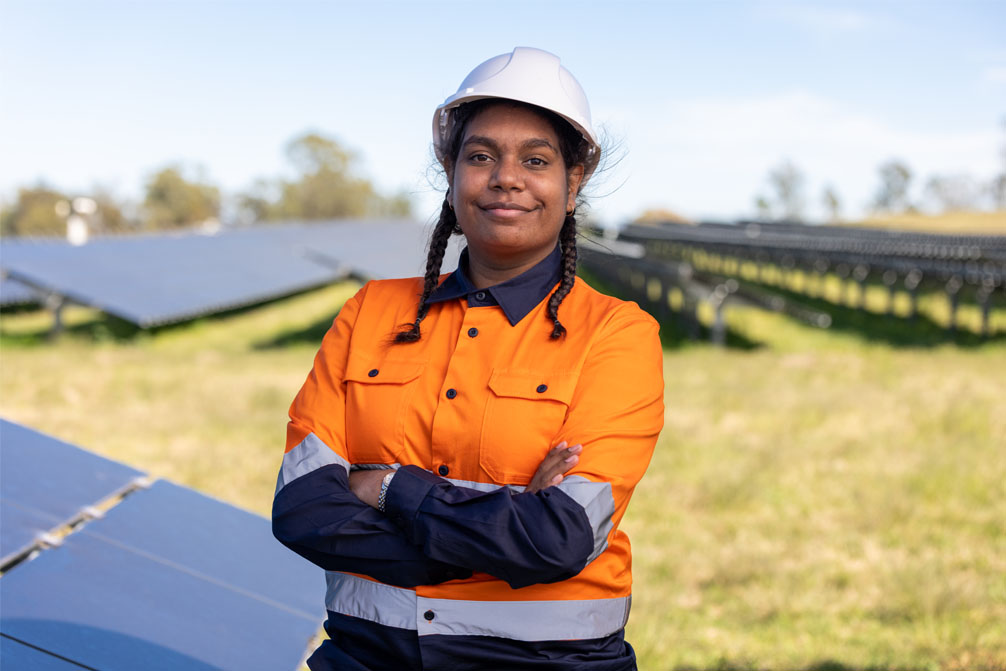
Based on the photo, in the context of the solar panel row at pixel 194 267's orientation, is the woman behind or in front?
in front

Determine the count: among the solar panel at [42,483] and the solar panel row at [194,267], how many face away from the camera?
0

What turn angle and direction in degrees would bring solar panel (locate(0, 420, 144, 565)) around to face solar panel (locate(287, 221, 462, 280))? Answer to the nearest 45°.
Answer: approximately 135° to its left

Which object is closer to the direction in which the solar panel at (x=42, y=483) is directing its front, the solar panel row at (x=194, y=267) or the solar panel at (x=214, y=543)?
the solar panel

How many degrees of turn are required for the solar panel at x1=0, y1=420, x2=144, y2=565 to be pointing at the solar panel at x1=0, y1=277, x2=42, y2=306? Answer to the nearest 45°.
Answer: approximately 135° to its left

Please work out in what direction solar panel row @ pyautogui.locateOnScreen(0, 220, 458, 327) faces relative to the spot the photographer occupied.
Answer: facing the viewer and to the right of the viewer

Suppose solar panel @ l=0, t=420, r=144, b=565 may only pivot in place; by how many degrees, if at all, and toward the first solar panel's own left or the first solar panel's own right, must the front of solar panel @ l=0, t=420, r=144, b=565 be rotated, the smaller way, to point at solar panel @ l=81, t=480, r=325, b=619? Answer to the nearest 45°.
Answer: approximately 45° to the first solar panel's own left

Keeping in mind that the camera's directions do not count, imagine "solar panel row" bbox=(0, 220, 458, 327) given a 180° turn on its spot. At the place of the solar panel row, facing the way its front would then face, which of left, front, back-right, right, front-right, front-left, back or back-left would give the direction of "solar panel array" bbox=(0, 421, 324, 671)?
back-left

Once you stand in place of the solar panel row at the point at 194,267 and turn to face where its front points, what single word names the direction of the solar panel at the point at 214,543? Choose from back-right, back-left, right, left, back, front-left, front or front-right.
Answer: front-right
